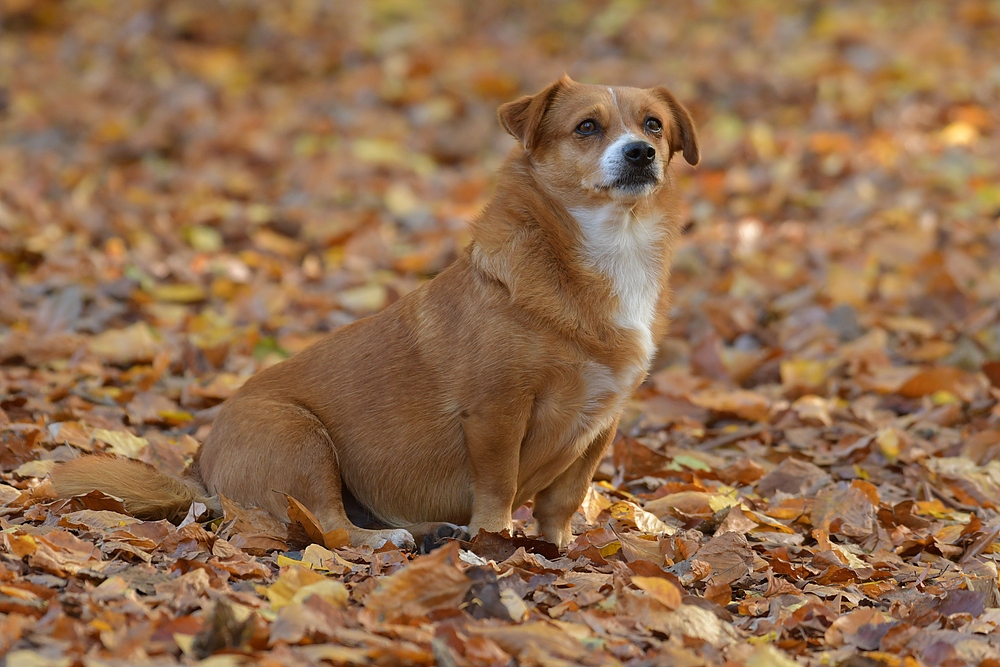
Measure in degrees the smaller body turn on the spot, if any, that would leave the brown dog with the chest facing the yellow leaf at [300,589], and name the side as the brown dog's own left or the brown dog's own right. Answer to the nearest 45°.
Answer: approximately 90° to the brown dog's own right

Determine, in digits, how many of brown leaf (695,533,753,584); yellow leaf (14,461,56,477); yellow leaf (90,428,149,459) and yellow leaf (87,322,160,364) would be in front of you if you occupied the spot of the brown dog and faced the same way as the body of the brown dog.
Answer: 1

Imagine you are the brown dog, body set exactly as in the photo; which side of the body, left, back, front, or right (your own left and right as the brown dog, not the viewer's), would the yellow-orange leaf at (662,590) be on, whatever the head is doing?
front

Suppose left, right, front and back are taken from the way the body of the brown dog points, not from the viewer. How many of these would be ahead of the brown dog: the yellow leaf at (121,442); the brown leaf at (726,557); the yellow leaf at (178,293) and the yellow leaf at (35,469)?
1

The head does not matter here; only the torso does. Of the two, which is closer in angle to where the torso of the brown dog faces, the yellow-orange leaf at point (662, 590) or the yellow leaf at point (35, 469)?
the yellow-orange leaf

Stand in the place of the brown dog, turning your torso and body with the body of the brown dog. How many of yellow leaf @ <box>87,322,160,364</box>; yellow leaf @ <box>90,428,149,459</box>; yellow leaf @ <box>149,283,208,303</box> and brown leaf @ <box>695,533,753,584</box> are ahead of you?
1

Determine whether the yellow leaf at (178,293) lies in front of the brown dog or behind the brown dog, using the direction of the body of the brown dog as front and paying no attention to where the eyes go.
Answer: behind

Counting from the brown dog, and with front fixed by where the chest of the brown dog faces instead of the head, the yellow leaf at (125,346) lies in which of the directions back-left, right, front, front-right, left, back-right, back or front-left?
back

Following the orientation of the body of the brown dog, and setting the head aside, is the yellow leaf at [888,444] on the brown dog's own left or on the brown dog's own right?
on the brown dog's own left

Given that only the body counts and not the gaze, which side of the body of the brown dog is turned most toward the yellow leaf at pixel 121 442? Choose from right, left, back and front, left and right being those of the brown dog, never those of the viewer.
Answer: back

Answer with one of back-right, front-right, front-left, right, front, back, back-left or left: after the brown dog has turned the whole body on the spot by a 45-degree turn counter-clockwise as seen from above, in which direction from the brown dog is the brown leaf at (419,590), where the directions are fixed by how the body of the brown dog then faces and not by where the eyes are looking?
right

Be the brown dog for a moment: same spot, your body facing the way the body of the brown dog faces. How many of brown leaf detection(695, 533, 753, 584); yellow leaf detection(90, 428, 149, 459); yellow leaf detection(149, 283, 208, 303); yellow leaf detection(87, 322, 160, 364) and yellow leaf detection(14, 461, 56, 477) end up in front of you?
1
